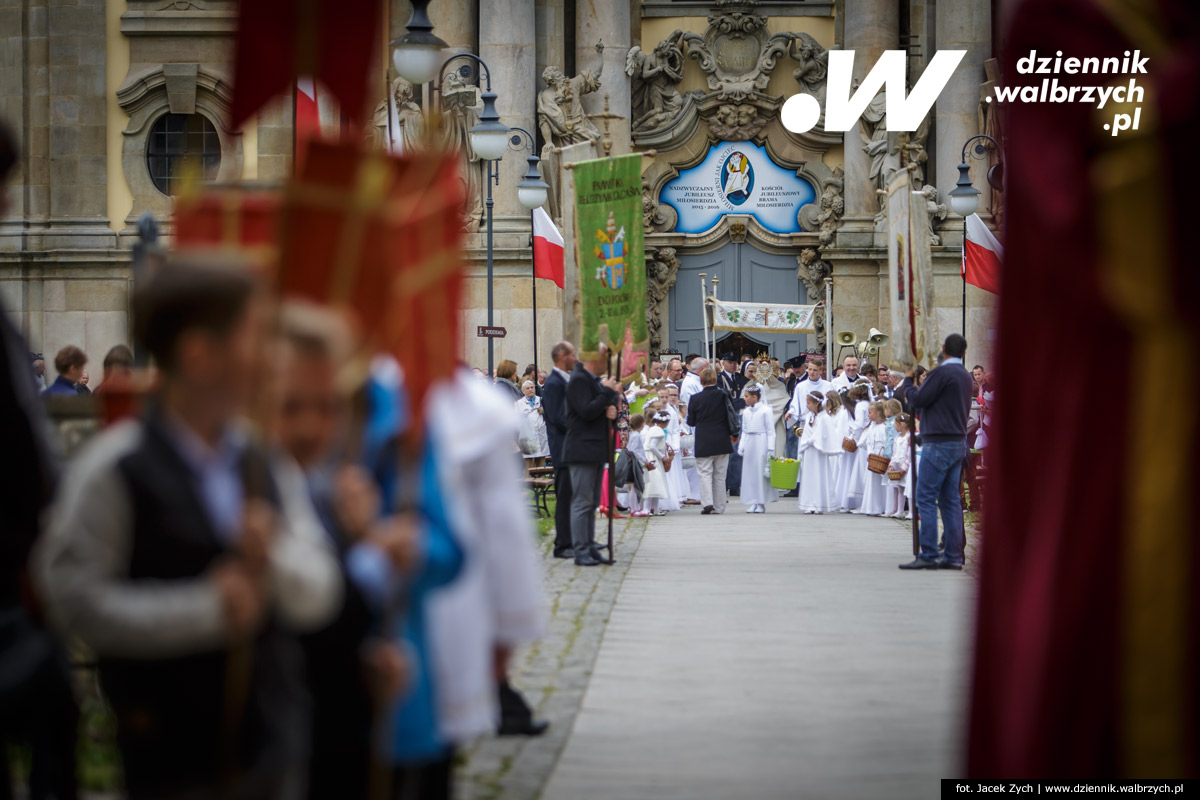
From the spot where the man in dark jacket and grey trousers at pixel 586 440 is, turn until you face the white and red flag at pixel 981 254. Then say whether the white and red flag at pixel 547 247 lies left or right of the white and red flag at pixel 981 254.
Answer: left

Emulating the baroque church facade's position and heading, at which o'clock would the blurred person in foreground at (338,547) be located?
The blurred person in foreground is roughly at 12 o'clock from the baroque church facade.

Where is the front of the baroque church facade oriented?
toward the camera

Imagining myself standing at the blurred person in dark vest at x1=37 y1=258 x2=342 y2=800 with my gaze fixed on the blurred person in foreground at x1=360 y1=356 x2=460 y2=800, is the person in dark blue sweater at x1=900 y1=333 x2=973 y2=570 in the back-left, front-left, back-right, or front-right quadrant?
front-left

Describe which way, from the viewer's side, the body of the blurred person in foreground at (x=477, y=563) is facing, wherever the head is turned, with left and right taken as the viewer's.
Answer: facing to the right of the viewer

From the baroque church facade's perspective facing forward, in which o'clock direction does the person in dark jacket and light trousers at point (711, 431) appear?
The person in dark jacket and light trousers is roughly at 12 o'clock from the baroque church facade.

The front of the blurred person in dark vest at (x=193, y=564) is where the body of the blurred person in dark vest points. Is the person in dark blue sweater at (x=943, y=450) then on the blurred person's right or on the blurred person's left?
on the blurred person's left

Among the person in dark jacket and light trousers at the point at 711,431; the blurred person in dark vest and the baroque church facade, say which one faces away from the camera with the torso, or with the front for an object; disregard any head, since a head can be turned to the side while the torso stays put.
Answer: the person in dark jacket and light trousers

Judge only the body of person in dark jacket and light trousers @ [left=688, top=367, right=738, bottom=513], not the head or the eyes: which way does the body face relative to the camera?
away from the camera

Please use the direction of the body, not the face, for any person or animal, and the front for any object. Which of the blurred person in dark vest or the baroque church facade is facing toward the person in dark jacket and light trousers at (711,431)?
the baroque church facade

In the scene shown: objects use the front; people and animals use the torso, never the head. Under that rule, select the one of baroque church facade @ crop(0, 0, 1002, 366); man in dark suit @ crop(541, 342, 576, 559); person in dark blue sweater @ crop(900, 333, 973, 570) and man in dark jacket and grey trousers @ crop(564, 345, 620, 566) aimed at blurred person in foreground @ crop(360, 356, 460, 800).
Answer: the baroque church facade

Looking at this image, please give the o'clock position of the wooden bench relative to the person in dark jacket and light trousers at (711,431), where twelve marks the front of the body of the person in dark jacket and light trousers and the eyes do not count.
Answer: The wooden bench is roughly at 8 o'clock from the person in dark jacket and light trousers.

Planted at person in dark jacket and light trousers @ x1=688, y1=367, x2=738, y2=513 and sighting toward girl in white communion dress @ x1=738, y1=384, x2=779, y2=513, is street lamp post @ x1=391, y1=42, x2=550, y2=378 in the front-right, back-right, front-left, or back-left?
back-left
